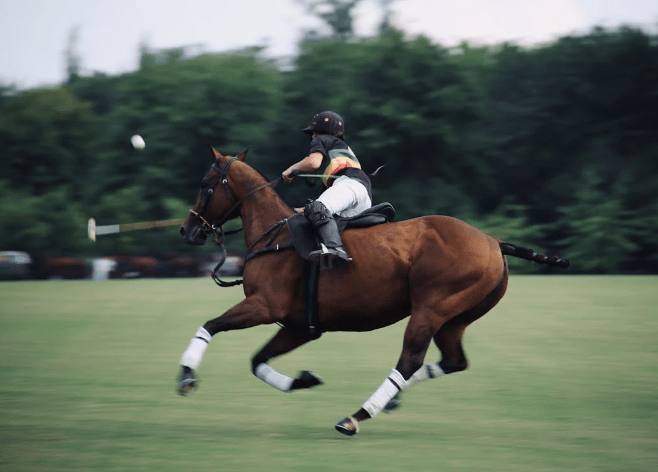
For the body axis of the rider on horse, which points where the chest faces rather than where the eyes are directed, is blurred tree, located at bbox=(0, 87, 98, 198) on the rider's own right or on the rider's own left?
on the rider's own right

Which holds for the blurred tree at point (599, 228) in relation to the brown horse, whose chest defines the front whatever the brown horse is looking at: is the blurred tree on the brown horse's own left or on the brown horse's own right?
on the brown horse's own right

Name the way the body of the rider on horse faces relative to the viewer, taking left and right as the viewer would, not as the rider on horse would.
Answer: facing to the left of the viewer

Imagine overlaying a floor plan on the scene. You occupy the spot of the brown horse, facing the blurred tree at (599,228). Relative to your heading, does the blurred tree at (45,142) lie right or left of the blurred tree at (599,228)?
left

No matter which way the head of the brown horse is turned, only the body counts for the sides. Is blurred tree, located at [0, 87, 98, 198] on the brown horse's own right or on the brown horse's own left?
on the brown horse's own right

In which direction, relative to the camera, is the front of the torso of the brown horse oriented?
to the viewer's left

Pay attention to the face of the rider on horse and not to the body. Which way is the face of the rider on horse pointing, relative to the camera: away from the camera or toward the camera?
away from the camera

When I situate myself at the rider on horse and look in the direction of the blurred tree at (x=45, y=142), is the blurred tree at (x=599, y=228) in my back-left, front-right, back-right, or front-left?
front-right

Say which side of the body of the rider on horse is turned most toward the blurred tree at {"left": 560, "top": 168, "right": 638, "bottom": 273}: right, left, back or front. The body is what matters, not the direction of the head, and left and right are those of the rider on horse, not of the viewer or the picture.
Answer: right
